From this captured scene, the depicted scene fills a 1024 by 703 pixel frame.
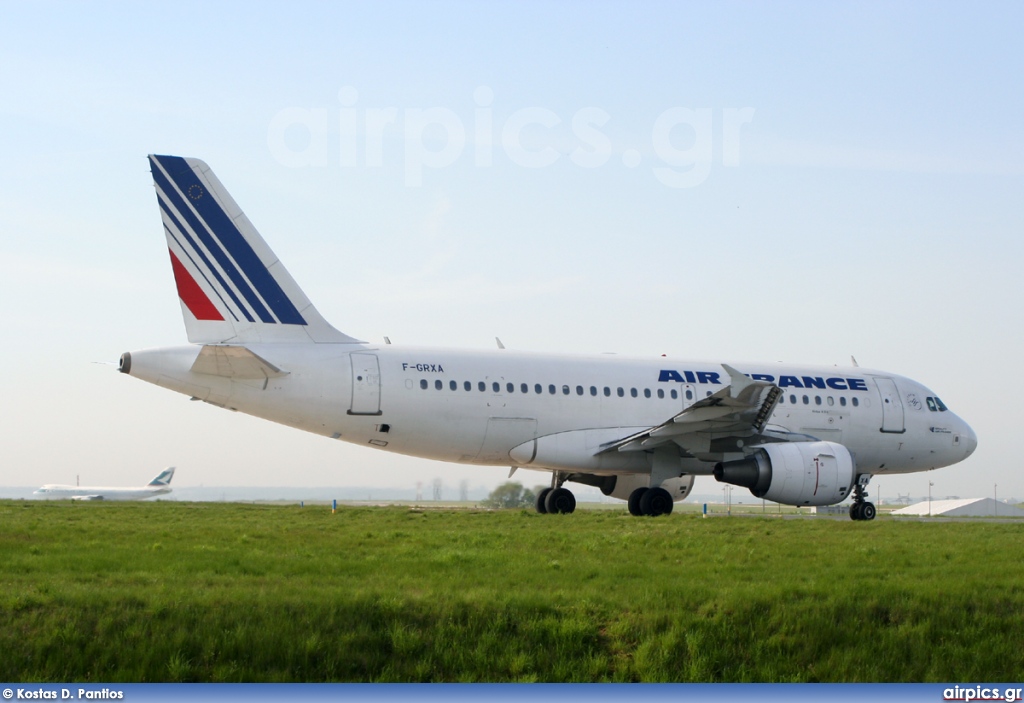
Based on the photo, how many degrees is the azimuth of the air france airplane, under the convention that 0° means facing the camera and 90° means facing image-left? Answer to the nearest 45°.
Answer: approximately 225°
